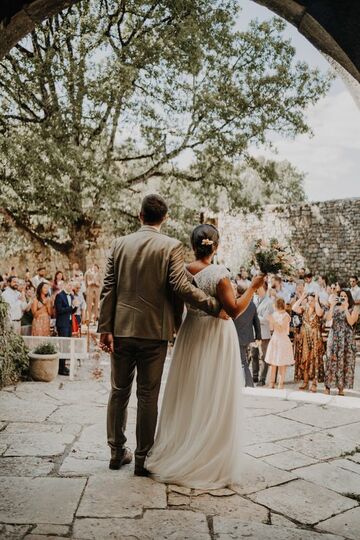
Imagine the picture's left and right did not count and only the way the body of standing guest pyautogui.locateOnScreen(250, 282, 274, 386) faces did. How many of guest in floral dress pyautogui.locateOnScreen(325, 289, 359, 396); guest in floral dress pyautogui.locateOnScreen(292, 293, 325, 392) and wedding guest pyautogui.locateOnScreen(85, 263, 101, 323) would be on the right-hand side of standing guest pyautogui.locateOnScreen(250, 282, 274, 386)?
1

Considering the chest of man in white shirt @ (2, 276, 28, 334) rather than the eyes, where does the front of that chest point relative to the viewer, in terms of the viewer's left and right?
facing the viewer and to the right of the viewer

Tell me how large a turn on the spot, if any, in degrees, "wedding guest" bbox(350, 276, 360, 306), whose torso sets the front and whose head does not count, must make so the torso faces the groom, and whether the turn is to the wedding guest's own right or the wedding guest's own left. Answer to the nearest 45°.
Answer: approximately 45° to the wedding guest's own left

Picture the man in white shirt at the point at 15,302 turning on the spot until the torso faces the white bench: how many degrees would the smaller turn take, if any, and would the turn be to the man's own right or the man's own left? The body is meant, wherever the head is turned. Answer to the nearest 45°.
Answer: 0° — they already face it

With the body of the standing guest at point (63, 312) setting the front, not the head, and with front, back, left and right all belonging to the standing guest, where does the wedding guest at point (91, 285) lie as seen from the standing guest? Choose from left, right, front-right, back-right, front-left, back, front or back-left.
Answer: back-left

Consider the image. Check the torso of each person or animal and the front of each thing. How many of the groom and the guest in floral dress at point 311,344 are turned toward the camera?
1

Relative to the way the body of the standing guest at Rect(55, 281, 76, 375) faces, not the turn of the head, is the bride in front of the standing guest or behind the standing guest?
in front

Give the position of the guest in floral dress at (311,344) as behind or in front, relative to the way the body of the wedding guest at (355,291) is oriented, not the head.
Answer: in front

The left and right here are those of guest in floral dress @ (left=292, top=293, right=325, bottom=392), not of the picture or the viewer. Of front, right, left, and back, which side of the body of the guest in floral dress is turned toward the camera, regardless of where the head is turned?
front

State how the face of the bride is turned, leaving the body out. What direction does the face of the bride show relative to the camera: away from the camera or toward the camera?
away from the camera

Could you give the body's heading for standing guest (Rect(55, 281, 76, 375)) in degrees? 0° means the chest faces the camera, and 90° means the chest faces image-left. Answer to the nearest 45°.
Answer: approximately 315°

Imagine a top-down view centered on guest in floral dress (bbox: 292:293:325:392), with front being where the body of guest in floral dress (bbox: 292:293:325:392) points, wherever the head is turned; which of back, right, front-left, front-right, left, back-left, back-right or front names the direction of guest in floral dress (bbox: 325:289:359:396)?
front-left
